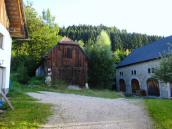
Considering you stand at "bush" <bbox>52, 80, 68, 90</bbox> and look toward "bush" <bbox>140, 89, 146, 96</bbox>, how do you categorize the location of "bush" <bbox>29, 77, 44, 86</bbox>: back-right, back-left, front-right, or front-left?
back-left

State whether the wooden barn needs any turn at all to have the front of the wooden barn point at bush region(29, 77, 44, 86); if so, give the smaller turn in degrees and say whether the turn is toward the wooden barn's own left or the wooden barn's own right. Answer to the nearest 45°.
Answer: approximately 90° to the wooden barn's own right

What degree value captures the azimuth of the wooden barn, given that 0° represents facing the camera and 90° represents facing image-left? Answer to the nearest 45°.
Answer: approximately 0°

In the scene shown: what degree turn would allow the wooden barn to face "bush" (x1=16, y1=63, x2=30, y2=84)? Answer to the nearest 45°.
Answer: approximately 90° to its right

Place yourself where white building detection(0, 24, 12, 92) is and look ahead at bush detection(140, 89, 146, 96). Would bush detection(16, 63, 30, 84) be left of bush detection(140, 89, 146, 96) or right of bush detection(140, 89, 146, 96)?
left

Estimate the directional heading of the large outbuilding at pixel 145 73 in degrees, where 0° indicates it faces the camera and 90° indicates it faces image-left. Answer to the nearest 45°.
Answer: approximately 45°

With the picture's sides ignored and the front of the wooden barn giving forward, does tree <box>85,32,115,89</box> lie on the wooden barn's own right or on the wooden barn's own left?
on the wooden barn's own left
